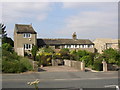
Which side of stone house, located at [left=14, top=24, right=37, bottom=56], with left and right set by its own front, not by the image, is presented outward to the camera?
front

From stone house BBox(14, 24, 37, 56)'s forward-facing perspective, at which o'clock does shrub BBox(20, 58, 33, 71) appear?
The shrub is roughly at 12 o'clock from the stone house.
